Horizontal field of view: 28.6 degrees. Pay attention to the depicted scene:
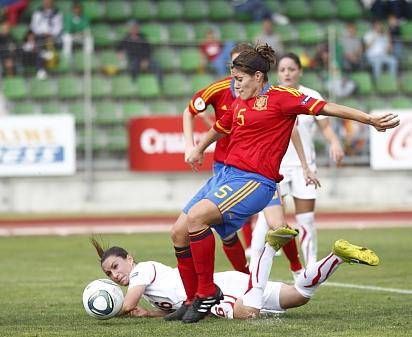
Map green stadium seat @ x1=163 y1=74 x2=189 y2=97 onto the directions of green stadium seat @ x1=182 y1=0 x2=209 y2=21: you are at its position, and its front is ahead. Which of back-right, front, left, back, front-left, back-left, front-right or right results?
front

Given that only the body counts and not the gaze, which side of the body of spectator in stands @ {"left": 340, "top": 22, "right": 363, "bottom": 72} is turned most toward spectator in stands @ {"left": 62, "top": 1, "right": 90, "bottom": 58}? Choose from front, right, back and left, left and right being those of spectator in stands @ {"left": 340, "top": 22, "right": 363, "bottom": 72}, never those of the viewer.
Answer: right

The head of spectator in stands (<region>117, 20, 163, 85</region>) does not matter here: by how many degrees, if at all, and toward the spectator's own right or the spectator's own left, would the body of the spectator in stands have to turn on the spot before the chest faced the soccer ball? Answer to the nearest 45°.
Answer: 0° — they already face it

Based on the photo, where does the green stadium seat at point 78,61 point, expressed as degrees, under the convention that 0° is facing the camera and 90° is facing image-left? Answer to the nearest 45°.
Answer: approximately 0°

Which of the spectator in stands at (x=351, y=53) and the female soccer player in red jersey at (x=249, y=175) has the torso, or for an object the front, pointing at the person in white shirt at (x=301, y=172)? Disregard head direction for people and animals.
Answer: the spectator in stands

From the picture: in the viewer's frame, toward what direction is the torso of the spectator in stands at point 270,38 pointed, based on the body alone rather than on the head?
toward the camera

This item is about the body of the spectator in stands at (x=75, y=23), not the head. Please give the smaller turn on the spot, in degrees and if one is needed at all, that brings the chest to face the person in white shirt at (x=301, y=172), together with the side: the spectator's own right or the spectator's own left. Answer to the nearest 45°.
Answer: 0° — they already face them

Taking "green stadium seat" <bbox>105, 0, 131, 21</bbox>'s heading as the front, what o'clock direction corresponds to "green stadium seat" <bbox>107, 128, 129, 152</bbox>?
"green stadium seat" <bbox>107, 128, 129, 152</bbox> is roughly at 12 o'clock from "green stadium seat" <bbox>105, 0, 131, 21</bbox>.

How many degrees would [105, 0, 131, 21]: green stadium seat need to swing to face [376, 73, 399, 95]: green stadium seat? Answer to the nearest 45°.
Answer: approximately 45° to its left

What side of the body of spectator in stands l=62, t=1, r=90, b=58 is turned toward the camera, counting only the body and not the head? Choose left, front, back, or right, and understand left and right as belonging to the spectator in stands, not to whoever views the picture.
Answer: front

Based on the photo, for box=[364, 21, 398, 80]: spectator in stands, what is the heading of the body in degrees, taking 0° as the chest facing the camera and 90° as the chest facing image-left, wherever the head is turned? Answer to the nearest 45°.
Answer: approximately 0°

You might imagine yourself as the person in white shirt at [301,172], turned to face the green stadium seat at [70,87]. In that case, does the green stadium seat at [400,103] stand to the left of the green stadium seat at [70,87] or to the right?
right

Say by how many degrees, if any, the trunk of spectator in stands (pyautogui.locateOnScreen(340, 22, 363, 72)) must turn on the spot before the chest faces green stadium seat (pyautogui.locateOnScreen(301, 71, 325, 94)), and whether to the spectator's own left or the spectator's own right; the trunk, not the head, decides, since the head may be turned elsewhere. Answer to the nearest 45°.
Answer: approximately 45° to the spectator's own right

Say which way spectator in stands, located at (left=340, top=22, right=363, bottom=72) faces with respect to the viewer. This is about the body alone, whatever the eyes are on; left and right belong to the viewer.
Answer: facing the viewer
